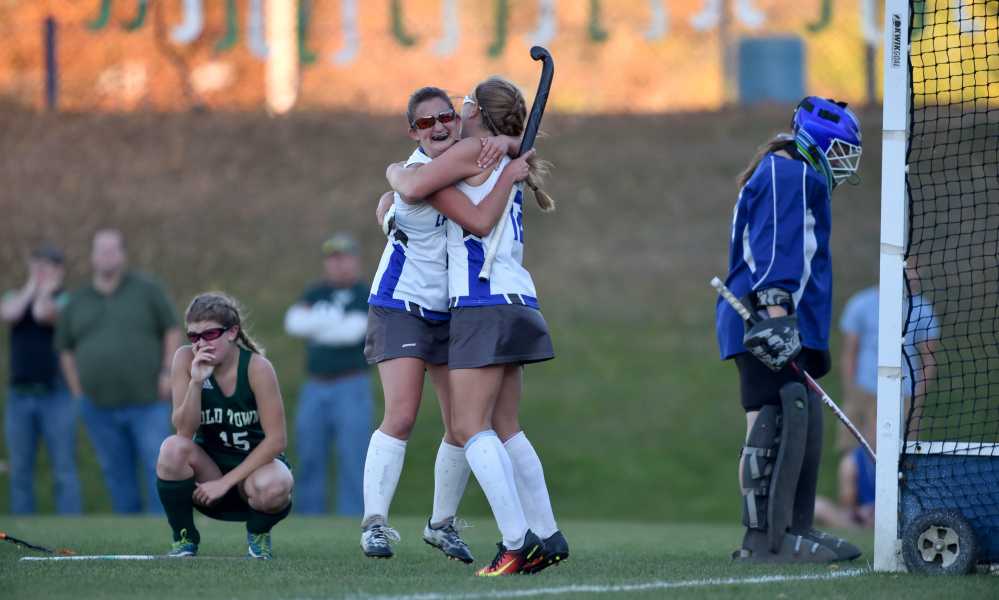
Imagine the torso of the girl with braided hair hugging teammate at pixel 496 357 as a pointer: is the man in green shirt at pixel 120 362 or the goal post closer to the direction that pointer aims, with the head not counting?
the man in green shirt

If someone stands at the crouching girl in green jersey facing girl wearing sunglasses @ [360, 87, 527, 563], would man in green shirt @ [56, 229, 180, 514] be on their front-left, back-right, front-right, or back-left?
back-left

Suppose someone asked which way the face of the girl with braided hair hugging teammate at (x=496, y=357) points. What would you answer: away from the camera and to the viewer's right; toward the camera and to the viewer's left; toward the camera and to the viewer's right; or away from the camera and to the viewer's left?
away from the camera and to the viewer's left

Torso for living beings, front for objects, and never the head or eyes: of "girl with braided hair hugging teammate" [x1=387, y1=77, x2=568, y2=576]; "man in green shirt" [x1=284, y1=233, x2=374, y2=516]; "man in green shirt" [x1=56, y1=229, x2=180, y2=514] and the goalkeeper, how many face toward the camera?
2

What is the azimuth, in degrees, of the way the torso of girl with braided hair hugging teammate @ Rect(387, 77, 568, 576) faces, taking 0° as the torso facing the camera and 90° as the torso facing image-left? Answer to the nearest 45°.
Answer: approximately 90°
